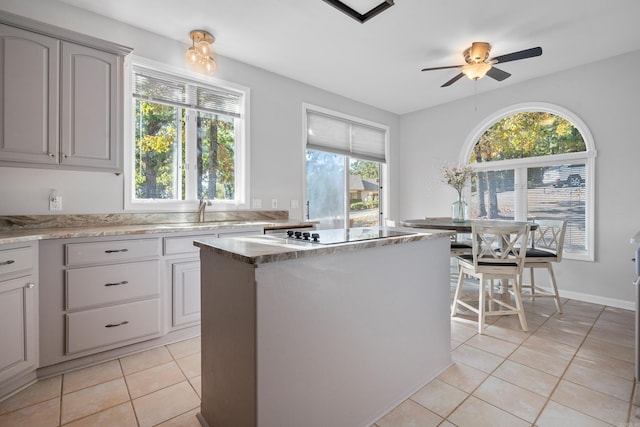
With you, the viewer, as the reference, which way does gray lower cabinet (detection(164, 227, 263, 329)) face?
facing the viewer and to the right of the viewer

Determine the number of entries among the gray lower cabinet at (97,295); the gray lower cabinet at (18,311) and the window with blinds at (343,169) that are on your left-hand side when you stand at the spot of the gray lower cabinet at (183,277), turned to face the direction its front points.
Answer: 1

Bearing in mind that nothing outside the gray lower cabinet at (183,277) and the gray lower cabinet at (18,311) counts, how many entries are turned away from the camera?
0

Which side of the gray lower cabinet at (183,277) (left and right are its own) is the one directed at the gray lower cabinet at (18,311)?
right
